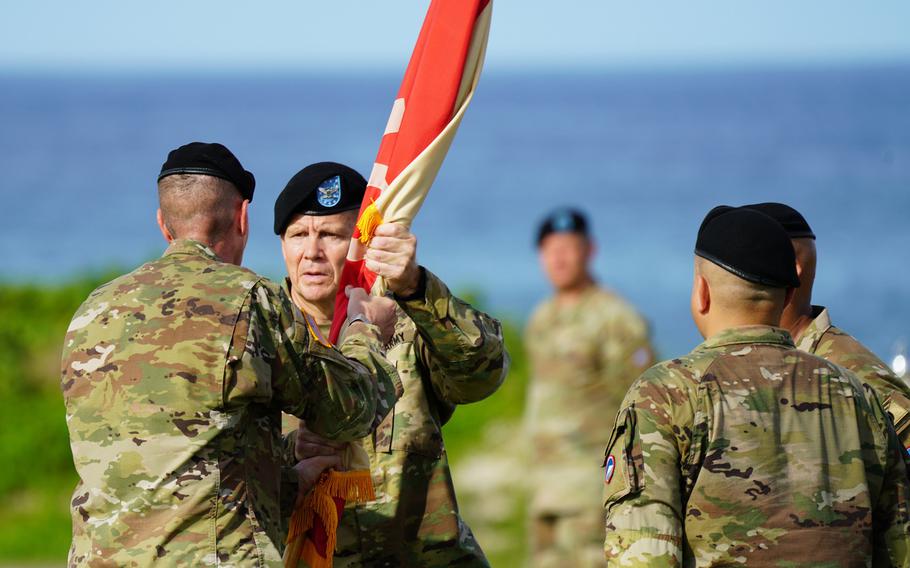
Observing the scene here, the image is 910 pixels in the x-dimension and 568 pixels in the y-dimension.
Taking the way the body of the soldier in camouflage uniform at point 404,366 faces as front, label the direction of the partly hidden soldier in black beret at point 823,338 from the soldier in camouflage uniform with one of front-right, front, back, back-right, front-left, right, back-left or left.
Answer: back-left

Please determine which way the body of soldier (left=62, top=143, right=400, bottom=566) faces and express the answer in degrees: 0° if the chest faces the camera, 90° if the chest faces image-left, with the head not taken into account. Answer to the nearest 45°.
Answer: approximately 225°

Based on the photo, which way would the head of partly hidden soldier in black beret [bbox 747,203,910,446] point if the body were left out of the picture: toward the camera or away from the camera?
away from the camera

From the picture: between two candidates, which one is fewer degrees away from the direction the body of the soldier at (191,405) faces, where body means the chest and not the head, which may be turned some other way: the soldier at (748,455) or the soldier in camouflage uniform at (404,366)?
the soldier in camouflage uniform

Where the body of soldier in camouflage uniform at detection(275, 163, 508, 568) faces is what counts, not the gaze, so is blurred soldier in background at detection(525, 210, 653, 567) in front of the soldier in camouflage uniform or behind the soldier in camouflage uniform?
behind

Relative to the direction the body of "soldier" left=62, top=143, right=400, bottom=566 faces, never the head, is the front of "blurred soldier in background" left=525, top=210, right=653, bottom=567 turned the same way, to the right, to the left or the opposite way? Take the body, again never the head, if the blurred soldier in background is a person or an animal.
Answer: the opposite way

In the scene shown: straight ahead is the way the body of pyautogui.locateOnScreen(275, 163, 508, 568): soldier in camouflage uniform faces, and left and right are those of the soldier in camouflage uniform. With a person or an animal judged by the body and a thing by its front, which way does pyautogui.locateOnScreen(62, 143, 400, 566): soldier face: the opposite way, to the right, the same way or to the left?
the opposite way
